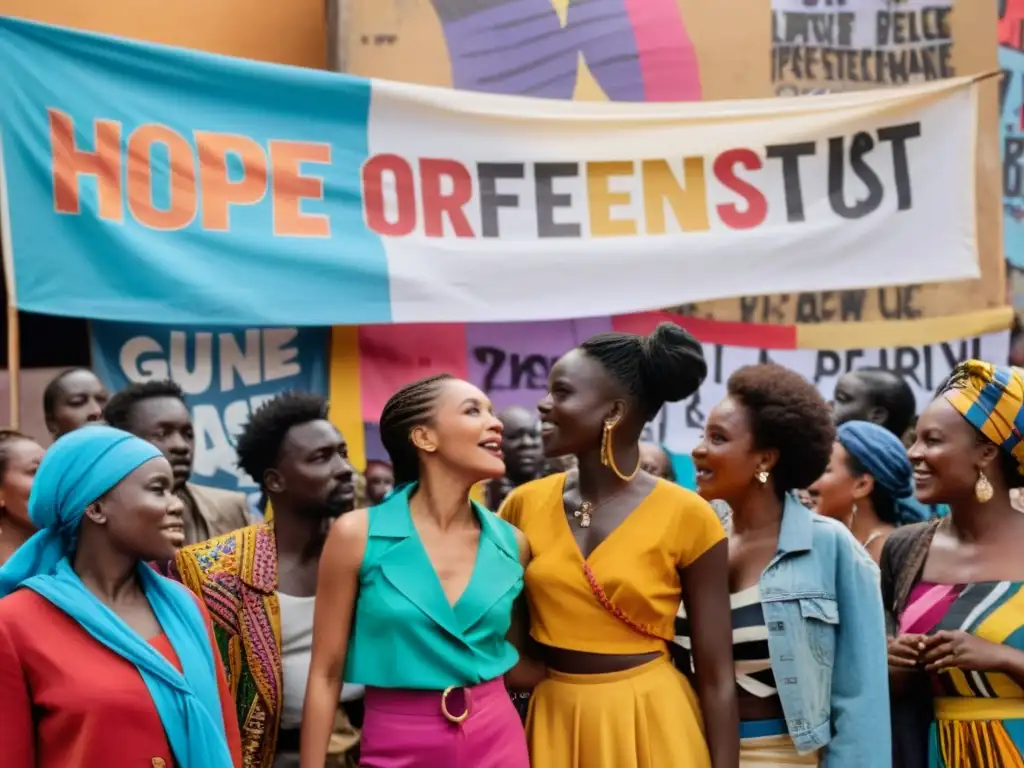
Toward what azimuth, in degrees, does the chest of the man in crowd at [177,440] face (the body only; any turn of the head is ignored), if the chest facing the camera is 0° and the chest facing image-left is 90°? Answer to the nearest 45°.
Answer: approximately 315°

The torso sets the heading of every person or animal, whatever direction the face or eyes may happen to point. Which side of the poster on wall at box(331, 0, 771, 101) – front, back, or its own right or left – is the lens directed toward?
front

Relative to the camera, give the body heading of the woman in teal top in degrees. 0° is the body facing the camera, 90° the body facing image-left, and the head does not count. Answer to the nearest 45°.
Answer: approximately 315°

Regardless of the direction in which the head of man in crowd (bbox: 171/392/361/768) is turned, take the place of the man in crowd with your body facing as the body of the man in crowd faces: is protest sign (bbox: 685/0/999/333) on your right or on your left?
on your left

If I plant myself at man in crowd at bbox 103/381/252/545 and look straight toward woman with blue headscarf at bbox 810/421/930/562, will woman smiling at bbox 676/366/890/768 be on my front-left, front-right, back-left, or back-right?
front-right

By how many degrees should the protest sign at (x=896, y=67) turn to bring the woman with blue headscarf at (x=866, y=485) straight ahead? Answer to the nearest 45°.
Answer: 0° — it already faces them

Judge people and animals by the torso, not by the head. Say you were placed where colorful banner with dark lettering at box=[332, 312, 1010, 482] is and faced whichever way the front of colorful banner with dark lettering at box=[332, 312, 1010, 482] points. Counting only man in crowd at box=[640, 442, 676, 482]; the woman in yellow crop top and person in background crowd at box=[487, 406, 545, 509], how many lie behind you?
0

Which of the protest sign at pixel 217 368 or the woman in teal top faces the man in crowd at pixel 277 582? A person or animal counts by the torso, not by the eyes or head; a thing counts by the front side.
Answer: the protest sign

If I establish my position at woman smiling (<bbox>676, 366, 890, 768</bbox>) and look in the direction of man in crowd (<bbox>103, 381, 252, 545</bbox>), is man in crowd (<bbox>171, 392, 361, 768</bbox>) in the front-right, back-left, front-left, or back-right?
front-left

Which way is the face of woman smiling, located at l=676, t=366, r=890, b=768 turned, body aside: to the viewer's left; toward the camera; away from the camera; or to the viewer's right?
to the viewer's left

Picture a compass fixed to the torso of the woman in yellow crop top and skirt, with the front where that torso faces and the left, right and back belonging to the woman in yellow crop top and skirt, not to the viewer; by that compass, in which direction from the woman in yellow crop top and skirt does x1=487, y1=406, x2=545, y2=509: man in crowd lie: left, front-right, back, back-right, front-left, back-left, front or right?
back-right

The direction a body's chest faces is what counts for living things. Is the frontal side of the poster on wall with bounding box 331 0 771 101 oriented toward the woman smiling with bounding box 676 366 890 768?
yes

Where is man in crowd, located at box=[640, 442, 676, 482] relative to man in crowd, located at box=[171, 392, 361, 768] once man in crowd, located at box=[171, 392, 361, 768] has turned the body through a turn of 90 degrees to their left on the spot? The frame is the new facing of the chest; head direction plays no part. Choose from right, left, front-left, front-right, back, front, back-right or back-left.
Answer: front

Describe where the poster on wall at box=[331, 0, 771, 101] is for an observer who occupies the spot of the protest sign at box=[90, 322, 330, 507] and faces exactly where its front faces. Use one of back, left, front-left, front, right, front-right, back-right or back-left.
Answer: left

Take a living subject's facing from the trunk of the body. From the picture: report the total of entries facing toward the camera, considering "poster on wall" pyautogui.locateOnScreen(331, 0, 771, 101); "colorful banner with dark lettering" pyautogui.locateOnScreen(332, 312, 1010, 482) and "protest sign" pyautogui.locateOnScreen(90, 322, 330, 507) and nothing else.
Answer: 3

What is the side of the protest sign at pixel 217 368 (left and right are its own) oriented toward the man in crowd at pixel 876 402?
left

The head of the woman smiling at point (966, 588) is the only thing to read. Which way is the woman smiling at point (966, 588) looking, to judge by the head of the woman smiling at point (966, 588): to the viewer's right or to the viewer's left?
to the viewer's left

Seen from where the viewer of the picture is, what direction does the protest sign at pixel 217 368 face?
facing the viewer

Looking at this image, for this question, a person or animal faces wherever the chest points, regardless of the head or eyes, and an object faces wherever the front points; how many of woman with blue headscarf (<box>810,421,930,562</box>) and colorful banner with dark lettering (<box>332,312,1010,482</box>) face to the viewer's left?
1
